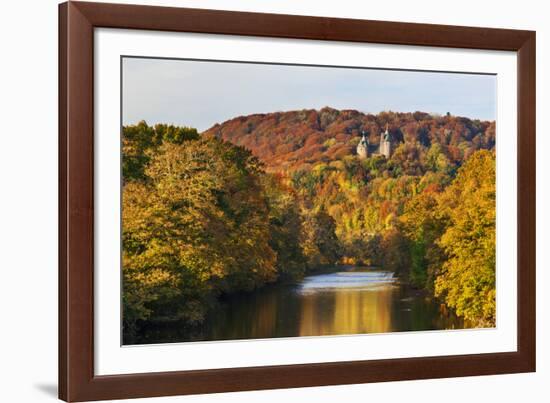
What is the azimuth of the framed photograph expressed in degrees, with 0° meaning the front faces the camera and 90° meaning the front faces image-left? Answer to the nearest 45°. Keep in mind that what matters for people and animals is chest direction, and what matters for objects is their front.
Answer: approximately 315°
